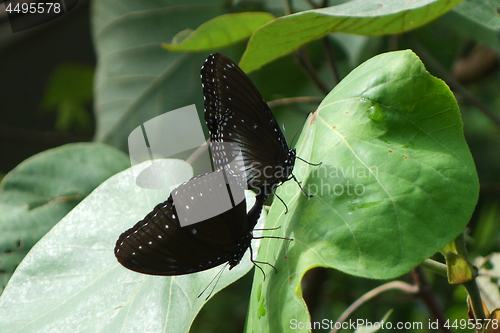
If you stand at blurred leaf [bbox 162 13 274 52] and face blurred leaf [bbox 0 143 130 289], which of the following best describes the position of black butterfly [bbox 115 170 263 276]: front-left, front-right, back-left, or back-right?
front-left

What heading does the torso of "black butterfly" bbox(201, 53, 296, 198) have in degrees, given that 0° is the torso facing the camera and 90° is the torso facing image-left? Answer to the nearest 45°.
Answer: approximately 270°

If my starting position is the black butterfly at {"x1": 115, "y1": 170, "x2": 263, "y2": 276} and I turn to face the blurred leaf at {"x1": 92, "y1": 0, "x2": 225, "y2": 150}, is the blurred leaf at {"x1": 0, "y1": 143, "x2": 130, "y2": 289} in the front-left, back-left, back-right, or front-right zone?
front-left

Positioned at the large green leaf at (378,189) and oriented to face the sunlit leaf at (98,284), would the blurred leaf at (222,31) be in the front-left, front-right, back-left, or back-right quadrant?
front-right

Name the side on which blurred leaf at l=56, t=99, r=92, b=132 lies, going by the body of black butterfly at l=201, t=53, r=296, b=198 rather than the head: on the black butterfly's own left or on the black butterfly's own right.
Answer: on the black butterfly's own left
